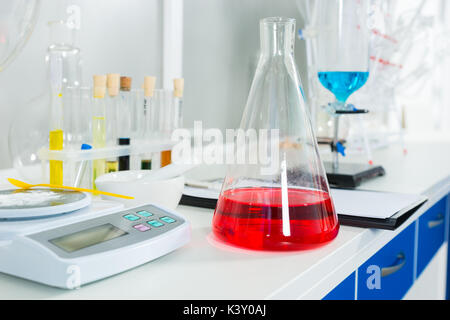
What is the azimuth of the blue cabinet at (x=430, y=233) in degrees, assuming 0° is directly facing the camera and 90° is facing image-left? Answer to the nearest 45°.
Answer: approximately 315°

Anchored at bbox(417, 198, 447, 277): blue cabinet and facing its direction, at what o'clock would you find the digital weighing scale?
The digital weighing scale is roughly at 2 o'clock from the blue cabinet.

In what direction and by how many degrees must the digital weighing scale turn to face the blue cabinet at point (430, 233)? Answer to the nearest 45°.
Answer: approximately 90° to its left
